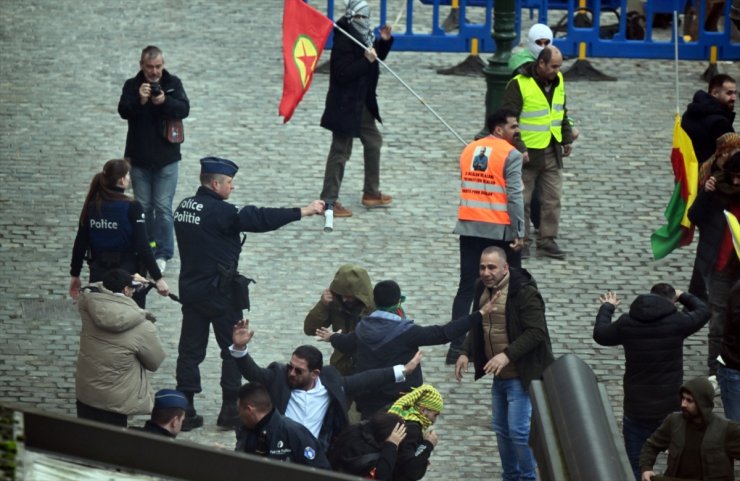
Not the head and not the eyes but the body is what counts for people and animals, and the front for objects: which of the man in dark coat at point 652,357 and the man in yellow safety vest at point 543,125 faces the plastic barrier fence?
the man in dark coat

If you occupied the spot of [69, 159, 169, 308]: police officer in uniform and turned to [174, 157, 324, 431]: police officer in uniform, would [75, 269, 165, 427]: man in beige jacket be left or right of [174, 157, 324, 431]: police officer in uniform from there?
right

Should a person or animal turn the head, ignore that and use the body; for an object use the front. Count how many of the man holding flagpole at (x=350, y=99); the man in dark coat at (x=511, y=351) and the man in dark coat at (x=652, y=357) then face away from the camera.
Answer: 1

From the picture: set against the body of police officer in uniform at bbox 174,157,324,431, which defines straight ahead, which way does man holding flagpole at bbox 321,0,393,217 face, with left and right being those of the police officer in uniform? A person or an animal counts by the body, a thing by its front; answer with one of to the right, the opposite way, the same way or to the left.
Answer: to the right

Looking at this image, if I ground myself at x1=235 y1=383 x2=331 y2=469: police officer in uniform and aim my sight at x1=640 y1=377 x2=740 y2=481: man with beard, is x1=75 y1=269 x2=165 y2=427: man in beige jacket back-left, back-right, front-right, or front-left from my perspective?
back-left

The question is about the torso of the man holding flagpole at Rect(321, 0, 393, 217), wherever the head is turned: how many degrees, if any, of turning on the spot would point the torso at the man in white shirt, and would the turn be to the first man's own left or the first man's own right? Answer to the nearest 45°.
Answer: approximately 45° to the first man's own right

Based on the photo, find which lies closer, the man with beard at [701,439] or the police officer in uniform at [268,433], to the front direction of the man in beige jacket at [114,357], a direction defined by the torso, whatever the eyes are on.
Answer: the man with beard
